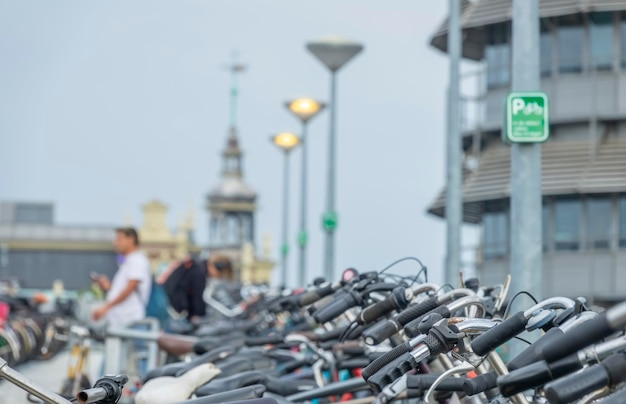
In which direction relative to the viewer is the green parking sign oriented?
toward the camera

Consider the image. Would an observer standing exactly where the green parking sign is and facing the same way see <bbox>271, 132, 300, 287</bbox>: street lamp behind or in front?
behind

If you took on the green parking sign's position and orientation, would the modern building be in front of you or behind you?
behind

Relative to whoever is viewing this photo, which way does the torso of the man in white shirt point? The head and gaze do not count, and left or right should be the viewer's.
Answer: facing to the left of the viewer

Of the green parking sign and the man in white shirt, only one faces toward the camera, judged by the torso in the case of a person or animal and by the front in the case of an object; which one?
the green parking sign

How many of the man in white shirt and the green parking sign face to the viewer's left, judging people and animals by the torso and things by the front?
1

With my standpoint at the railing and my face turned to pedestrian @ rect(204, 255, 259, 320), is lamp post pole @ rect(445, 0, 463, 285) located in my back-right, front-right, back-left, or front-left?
front-right
